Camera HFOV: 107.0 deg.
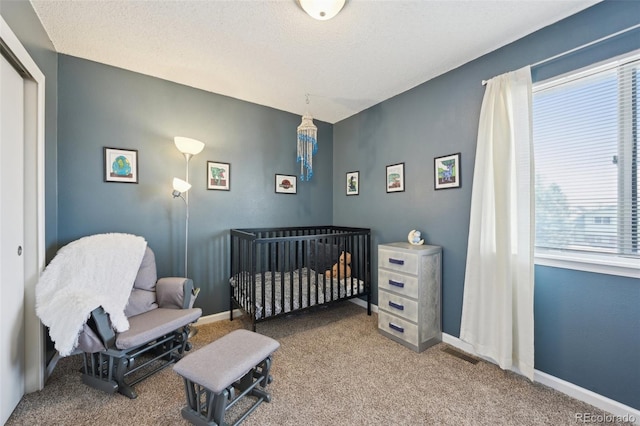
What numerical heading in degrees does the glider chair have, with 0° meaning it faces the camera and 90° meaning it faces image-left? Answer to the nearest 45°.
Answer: approximately 315°

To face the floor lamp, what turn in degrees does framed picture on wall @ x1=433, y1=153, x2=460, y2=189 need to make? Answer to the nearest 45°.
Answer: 0° — it already faces it

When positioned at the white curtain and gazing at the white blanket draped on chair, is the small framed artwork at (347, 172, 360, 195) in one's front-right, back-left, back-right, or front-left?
front-right

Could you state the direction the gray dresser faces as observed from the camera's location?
facing the viewer and to the left of the viewer

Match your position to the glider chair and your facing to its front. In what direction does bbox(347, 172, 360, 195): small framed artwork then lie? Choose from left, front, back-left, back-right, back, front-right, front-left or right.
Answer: front-left

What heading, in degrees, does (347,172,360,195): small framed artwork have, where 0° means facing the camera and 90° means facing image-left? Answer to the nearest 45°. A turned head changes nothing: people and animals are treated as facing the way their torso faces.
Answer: approximately 45°

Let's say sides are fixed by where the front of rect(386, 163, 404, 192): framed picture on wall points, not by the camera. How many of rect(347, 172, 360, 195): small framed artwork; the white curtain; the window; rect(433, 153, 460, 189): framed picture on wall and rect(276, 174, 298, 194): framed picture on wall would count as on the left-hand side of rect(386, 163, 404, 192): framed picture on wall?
3

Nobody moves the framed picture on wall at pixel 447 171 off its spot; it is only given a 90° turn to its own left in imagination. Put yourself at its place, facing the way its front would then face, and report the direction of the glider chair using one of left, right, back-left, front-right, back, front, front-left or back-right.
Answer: right

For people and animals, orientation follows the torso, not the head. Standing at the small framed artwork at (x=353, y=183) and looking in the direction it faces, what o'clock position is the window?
The window is roughly at 9 o'clock from the small framed artwork.

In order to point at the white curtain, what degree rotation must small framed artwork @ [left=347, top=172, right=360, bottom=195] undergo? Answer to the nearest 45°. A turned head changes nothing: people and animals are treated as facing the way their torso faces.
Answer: approximately 90° to its left

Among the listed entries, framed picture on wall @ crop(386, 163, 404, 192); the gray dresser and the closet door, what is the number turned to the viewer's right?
1

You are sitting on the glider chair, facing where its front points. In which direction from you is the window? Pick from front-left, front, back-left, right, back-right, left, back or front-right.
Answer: front
